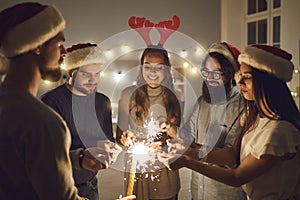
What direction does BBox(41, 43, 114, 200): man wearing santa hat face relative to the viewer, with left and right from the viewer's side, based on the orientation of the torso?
facing the viewer and to the right of the viewer

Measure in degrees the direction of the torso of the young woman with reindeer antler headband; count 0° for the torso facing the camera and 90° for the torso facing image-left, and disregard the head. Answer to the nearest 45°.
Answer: approximately 0°

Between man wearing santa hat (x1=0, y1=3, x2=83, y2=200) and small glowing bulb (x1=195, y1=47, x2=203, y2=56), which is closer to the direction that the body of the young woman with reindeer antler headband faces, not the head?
the man wearing santa hat

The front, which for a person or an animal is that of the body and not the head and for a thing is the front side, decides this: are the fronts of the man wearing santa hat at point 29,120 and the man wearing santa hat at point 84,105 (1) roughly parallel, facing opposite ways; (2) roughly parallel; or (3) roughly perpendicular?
roughly perpendicular

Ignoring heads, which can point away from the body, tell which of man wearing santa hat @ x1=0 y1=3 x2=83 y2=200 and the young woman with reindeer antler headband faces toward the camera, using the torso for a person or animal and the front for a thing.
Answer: the young woman with reindeer antler headband

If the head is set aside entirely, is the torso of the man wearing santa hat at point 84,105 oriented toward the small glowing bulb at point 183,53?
no

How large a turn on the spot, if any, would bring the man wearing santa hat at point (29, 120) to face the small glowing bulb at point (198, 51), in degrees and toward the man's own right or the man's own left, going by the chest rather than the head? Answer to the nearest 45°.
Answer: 0° — they already face it

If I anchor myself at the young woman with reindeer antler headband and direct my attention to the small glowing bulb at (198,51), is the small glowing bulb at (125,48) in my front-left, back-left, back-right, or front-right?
front-left

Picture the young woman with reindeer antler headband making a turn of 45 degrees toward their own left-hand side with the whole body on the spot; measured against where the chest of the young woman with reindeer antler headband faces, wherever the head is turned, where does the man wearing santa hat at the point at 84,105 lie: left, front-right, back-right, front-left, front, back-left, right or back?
right

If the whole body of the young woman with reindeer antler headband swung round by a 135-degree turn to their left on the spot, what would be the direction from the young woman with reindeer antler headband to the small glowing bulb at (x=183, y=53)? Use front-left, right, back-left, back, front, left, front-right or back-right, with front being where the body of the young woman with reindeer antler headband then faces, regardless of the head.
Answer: front-left

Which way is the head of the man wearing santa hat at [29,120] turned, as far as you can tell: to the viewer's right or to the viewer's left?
to the viewer's right

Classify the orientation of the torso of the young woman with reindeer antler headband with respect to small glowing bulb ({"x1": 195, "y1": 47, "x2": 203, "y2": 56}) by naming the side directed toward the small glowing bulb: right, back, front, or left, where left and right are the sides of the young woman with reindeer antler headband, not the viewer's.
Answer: back

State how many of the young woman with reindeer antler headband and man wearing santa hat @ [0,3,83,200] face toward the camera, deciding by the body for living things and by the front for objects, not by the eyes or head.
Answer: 1

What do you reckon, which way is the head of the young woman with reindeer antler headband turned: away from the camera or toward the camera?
toward the camera

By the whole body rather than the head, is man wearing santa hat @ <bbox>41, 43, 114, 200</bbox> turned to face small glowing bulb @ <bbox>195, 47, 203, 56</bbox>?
no

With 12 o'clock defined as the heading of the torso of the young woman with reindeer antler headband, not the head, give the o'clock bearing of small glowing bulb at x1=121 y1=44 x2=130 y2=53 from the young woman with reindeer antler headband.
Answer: The small glowing bulb is roughly at 6 o'clock from the young woman with reindeer antler headband.
